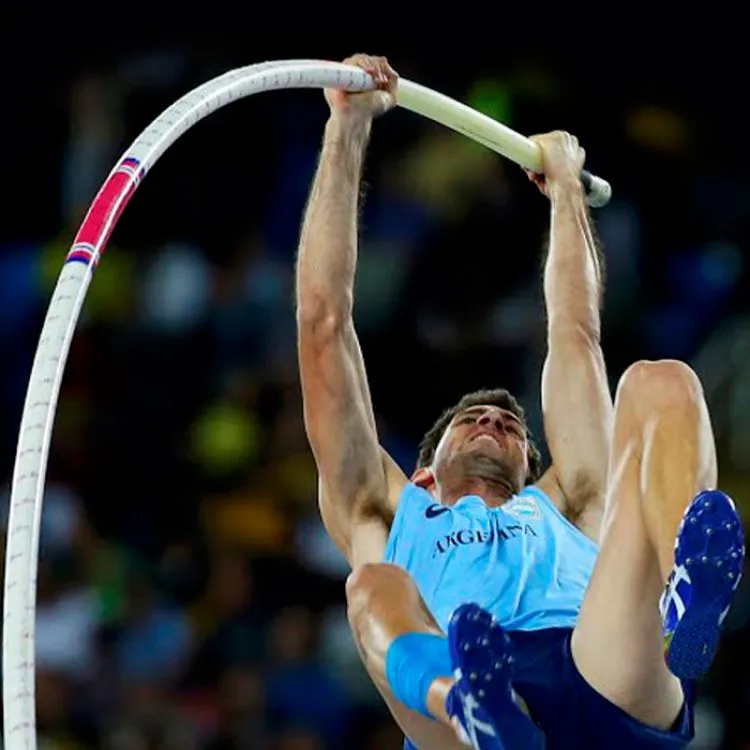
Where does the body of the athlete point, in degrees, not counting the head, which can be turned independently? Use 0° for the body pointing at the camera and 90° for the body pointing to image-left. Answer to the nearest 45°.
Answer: approximately 0°
